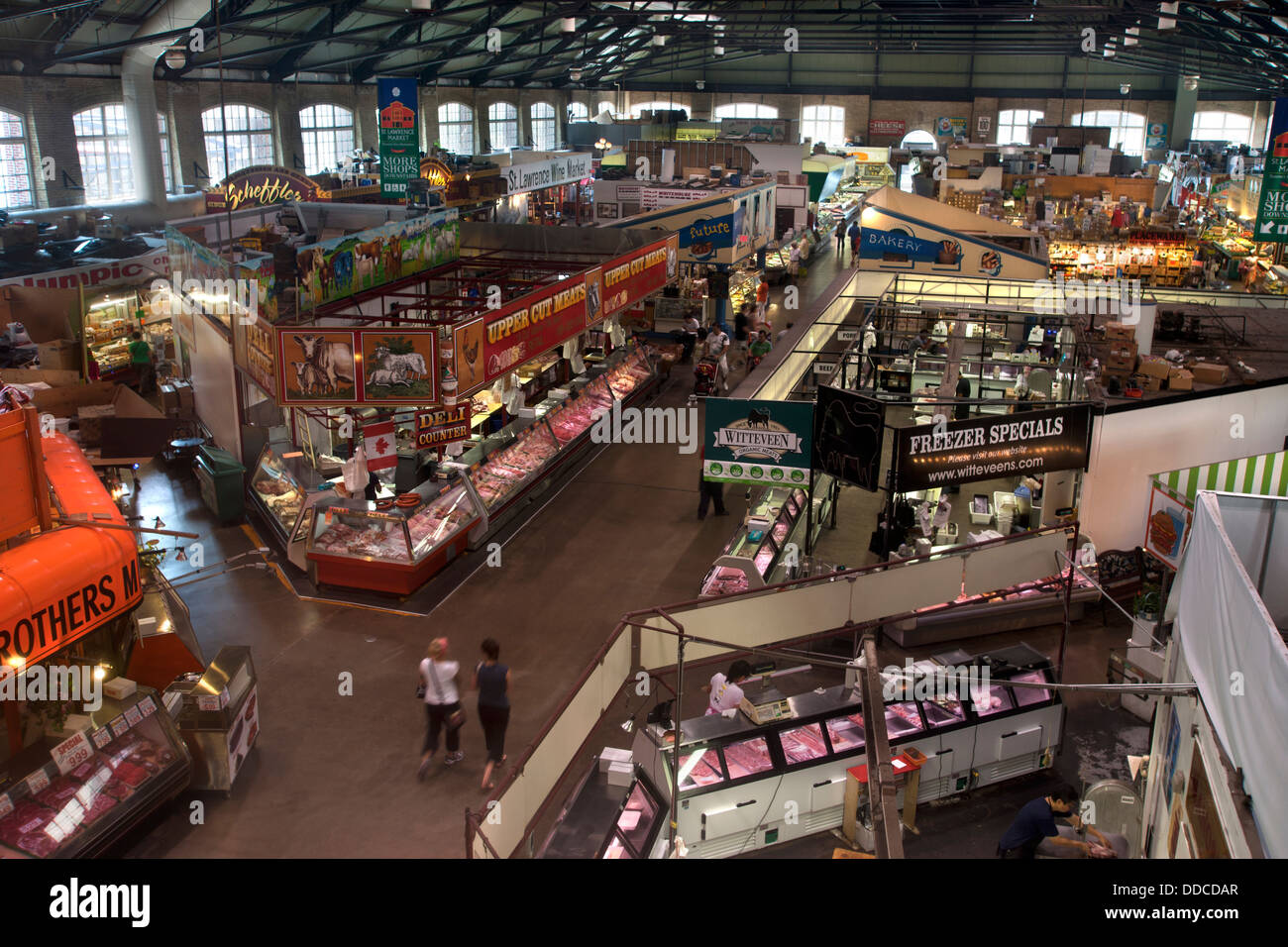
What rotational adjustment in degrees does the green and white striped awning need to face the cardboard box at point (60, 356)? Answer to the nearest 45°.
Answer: approximately 45° to its right

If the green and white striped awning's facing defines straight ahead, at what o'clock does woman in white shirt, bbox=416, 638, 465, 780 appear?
The woman in white shirt is roughly at 12 o'clock from the green and white striped awning.

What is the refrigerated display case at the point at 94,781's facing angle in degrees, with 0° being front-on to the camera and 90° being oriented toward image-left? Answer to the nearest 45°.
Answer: approximately 315°

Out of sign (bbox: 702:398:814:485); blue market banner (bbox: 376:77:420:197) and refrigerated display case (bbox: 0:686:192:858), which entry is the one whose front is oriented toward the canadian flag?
the blue market banner

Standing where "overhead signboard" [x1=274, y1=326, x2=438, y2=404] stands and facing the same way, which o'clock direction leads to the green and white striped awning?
The green and white striped awning is roughly at 10 o'clock from the overhead signboard.

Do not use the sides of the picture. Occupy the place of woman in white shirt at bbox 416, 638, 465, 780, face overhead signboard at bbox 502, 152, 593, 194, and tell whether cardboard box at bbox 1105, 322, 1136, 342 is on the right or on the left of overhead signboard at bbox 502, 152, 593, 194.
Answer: right

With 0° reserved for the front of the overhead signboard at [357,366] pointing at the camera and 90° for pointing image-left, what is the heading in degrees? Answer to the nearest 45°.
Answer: approximately 0°

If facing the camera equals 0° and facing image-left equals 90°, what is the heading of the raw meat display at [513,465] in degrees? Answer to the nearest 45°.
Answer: approximately 315°

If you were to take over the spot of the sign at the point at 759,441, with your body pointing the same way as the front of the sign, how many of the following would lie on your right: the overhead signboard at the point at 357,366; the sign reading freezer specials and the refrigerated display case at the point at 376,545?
2

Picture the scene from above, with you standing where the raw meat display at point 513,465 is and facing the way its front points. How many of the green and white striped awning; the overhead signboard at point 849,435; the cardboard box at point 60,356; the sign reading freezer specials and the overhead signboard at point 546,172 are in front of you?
3

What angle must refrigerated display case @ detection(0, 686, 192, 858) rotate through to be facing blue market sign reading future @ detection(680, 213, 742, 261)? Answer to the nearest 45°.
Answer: approximately 90° to its left

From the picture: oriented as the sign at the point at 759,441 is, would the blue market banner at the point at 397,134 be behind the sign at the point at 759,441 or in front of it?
behind

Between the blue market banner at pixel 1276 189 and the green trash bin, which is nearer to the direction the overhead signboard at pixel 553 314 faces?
the blue market banner
